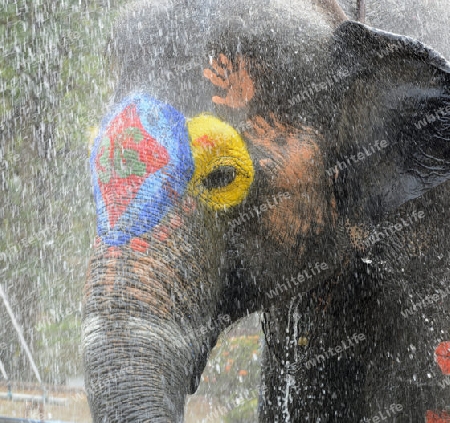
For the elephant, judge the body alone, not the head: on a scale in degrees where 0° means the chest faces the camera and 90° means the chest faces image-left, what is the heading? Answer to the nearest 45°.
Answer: approximately 45°
